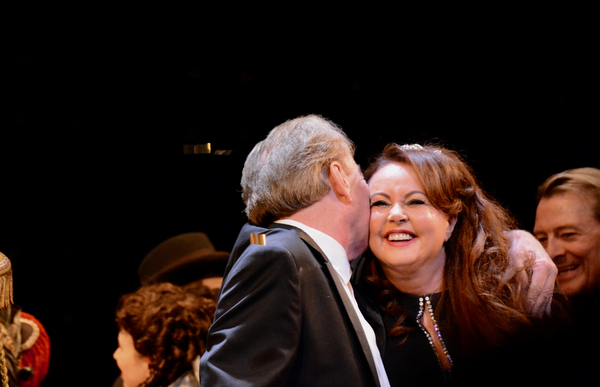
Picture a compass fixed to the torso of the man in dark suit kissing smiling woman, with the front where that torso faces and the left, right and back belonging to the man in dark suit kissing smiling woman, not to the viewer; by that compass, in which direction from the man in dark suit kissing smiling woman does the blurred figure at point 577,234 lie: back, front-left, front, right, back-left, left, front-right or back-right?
front-left

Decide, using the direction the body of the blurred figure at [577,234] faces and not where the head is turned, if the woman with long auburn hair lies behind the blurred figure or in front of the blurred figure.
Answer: in front

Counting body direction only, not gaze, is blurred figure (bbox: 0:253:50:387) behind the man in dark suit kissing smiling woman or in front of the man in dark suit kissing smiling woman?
behind

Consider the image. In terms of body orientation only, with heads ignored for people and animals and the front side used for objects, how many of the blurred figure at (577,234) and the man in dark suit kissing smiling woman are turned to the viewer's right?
1

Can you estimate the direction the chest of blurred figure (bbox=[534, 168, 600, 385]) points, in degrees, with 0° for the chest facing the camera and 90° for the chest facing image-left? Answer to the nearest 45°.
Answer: approximately 45°

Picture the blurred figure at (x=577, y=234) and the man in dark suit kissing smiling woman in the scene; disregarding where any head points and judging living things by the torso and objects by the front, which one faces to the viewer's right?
the man in dark suit kissing smiling woman

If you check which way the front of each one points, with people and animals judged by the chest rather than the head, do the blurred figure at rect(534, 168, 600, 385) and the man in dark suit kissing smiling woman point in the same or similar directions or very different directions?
very different directions

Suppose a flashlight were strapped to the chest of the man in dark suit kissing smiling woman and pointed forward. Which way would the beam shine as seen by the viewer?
to the viewer's right

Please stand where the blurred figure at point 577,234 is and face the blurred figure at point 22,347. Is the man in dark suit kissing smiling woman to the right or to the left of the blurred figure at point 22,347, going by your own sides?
left

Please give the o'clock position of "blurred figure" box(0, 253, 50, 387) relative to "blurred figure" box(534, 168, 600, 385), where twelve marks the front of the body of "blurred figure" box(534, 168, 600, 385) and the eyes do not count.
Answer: "blurred figure" box(0, 253, 50, 387) is roughly at 1 o'clock from "blurred figure" box(534, 168, 600, 385).
